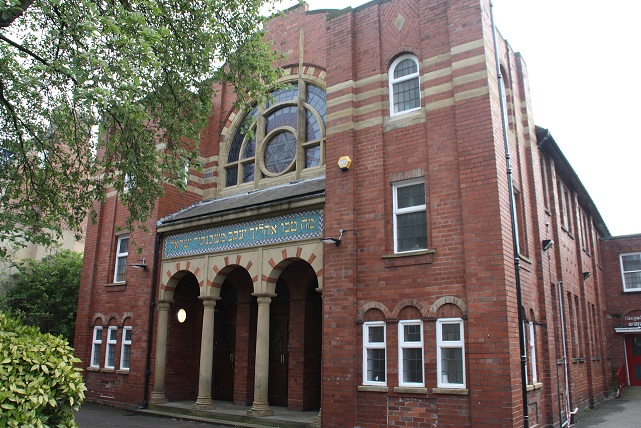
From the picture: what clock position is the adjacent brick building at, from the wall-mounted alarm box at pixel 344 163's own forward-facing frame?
The adjacent brick building is roughly at 6 o'clock from the wall-mounted alarm box.

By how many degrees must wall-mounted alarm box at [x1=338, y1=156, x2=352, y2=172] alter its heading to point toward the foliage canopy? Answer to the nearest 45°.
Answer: approximately 45° to its right

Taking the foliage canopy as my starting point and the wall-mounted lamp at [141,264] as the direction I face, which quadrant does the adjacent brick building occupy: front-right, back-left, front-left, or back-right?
front-right

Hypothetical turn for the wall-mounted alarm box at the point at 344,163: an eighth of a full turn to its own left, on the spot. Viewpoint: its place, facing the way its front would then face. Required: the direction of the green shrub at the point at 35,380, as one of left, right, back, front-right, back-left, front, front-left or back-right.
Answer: front-right

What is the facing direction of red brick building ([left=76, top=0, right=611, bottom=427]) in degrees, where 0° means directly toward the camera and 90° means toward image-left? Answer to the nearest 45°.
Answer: approximately 45°

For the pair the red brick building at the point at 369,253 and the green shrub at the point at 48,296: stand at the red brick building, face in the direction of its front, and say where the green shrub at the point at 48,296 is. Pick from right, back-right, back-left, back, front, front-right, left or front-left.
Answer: right

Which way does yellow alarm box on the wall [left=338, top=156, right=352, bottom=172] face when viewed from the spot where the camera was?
facing the viewer and to the left of the viewer

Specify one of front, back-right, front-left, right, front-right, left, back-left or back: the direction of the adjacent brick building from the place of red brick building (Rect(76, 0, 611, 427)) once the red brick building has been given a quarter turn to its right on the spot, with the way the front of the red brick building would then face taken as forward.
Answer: right

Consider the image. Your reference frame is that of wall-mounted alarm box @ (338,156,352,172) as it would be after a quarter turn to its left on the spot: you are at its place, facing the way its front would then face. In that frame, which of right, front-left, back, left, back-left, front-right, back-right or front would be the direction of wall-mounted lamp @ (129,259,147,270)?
back

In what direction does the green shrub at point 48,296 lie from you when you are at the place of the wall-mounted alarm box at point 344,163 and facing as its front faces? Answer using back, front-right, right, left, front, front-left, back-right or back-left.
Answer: right
